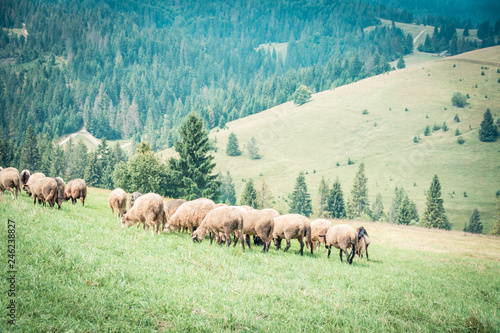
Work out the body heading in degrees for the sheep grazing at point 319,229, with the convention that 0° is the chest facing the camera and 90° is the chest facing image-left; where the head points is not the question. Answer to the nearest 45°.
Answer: approximately 45°

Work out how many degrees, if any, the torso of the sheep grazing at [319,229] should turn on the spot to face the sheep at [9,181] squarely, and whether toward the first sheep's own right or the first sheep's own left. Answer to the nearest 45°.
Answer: approximately 45° to the first sheep's own right

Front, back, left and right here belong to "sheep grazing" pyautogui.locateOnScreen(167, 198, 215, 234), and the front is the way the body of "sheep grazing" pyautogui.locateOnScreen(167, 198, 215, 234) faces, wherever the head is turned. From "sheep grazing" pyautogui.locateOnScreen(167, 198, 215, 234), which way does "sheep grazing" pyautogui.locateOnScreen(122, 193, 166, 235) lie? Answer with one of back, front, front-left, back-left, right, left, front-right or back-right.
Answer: front-left

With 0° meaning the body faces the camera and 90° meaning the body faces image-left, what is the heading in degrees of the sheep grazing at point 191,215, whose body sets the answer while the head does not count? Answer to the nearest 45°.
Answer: approximately 90°

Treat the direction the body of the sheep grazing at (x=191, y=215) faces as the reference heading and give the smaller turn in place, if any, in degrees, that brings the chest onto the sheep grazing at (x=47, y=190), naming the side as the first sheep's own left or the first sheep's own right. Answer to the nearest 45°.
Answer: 0° — it already faces it

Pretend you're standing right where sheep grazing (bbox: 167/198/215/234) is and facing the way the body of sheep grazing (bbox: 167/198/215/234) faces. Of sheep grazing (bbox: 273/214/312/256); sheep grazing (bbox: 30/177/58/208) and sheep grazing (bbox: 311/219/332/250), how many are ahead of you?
1

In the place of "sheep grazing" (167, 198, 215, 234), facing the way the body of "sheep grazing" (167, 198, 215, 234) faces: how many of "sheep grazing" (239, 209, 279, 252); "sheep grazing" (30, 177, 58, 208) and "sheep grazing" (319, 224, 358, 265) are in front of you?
1

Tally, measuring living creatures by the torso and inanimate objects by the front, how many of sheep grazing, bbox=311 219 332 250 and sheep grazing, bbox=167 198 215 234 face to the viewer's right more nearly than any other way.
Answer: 0

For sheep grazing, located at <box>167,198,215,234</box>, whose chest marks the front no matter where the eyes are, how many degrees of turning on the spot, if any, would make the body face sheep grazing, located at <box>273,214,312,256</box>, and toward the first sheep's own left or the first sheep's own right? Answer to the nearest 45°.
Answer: approximately 180°

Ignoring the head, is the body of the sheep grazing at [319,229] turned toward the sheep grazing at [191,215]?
yes

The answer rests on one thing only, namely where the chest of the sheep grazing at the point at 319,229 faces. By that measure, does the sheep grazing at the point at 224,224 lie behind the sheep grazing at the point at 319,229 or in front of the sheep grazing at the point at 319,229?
in front
